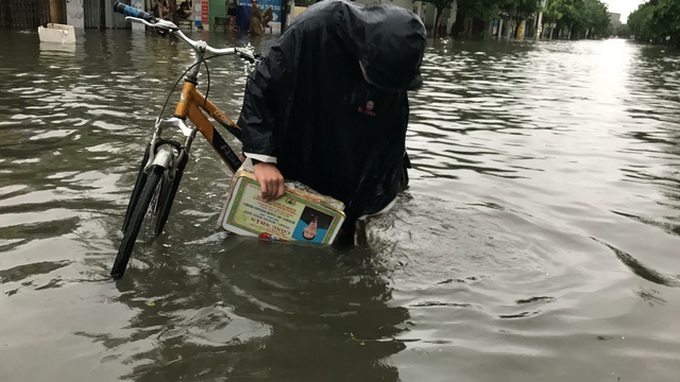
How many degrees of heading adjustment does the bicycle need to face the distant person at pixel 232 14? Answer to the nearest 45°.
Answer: approximately 135° to its right

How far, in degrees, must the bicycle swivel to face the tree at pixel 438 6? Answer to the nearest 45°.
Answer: approximately 180°

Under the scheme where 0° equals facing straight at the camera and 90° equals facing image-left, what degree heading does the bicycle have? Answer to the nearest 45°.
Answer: approximately 45°

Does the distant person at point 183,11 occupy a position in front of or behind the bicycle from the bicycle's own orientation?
behind

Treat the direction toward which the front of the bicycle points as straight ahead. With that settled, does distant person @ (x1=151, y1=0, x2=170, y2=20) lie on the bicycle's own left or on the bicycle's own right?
on the bicycle's own right

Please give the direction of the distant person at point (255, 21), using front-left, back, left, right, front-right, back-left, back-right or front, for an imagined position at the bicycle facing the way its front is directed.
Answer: back-right
